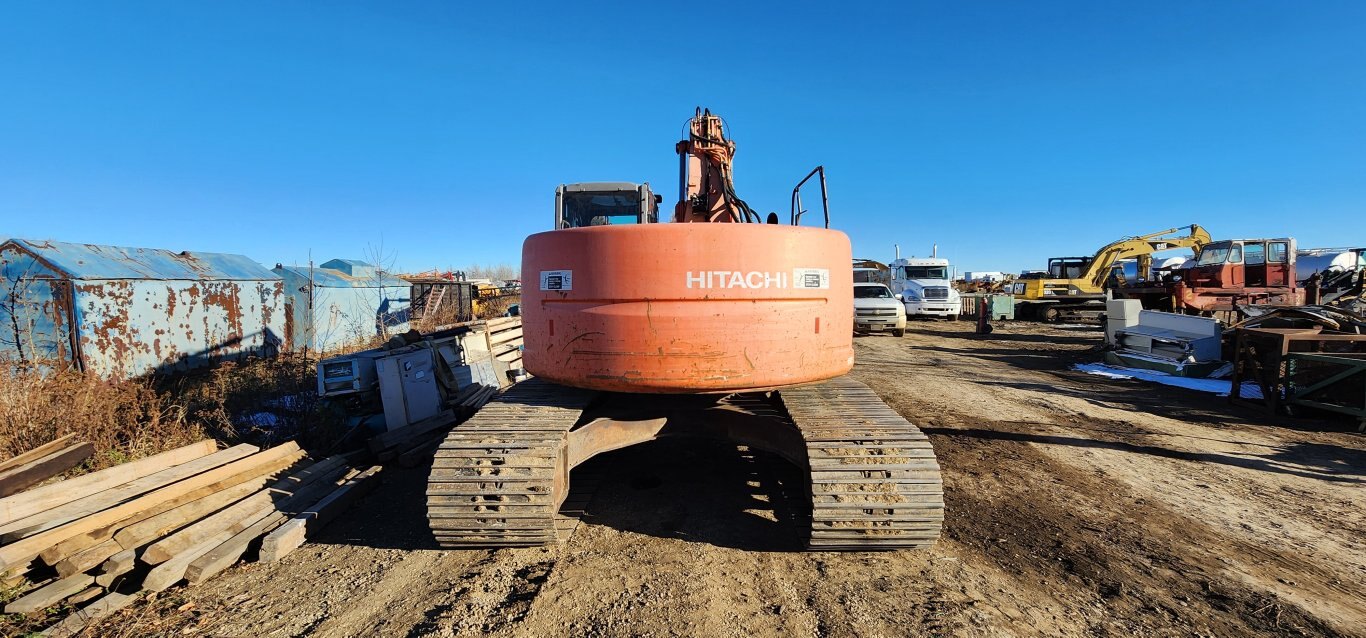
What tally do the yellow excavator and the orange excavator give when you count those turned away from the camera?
1

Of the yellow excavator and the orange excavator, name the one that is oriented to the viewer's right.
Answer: the yellow excavator

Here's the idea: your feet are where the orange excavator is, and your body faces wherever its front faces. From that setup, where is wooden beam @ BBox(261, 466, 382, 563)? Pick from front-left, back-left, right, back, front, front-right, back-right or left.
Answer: left

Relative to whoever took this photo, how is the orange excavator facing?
facing away from the viewer

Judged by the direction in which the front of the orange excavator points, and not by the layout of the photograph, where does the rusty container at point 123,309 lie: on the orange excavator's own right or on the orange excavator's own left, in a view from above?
on the orange excavator's own left

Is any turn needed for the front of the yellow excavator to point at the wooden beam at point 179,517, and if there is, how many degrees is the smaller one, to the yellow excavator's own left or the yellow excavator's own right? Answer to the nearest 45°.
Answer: approximately 90° to the yellow excavator's own right

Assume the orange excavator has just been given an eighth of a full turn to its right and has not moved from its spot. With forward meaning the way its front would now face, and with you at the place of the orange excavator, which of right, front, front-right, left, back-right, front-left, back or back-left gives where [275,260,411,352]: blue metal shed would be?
left

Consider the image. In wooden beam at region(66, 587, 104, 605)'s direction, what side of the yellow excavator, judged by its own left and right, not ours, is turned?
right

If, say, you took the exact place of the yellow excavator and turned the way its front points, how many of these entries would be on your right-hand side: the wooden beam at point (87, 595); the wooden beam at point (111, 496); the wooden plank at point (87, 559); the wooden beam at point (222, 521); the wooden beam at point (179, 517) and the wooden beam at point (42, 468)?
6

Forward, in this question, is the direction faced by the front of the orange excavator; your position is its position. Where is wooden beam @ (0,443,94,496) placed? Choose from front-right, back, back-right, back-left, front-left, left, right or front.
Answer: left

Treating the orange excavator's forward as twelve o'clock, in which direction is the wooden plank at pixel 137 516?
The wooden plank is roughly at 9 o'clock from the orange excavator.

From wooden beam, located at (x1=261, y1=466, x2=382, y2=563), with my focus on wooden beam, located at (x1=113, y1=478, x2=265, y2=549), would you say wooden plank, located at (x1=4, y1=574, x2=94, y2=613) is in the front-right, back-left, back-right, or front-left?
front-left

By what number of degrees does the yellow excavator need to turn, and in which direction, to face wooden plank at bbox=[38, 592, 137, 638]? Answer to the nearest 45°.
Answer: approximately 90° to its right

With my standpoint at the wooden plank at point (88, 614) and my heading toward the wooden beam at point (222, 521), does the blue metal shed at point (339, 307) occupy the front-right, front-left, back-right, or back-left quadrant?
front-left

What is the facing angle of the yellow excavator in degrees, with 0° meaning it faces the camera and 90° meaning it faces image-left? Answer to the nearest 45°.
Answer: approximately 270°

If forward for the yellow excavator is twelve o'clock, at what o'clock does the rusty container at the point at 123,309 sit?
The rusty container is roughly at 4 o'clock from the yellow excavator.

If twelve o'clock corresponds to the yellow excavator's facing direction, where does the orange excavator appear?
The orange excavator is roughly at 3 o'clock from the yellow excavator.

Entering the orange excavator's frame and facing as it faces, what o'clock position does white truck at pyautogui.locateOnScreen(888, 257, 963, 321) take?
The white truck is roughly at 1 o'clock from the orange excavator.

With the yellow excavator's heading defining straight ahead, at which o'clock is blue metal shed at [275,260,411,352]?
The blue metal shed is roughly at 4 o'clock from the yellow excavator.

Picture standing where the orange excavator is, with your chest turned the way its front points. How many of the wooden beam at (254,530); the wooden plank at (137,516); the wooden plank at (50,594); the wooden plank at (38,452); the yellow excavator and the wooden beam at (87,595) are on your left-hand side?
5
